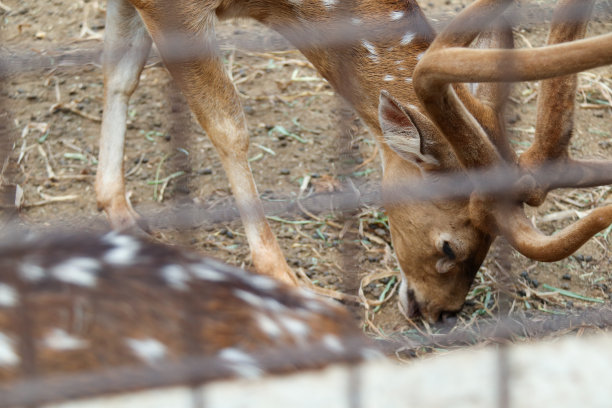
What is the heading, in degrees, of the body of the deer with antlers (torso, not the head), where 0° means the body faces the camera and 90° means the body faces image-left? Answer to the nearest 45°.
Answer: approximately 270°

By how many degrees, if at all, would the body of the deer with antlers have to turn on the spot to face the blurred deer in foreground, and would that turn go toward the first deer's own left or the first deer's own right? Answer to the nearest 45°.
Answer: approximately 90° to the first deer's own right
